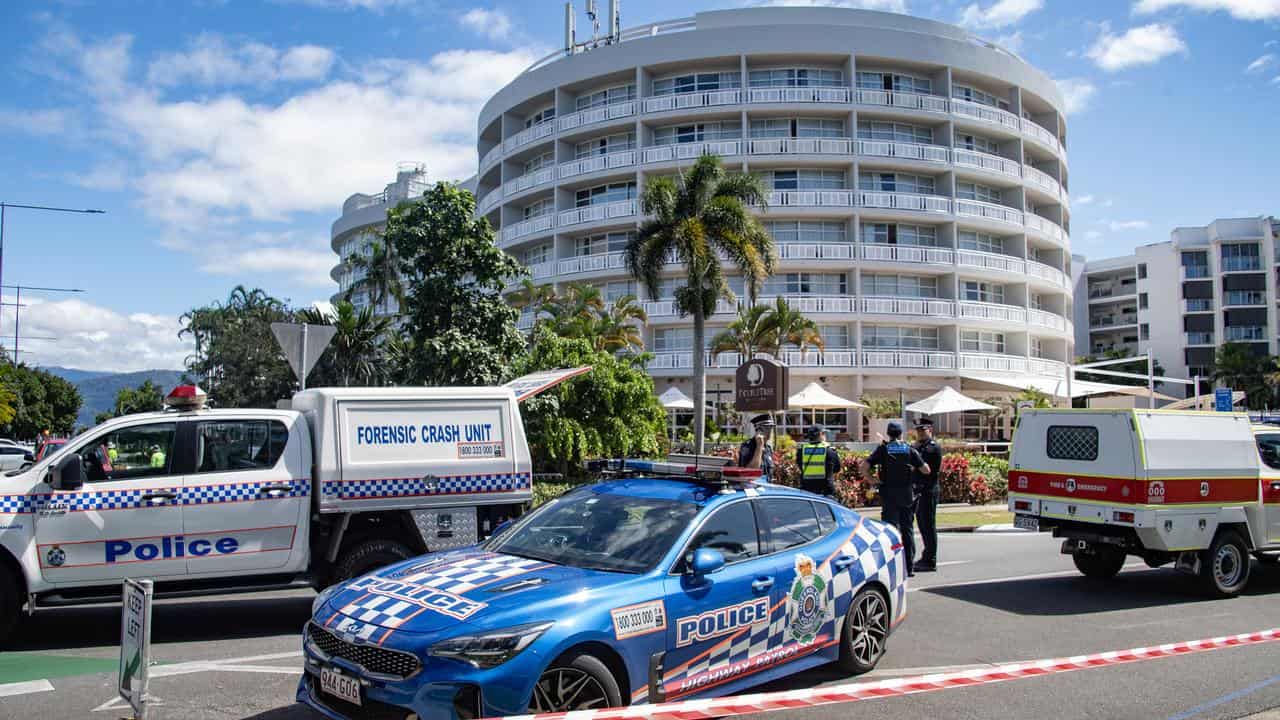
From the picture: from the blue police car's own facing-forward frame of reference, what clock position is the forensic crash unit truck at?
The forensic crash unit truck is roughly at 3 o'clock from the blue police car.

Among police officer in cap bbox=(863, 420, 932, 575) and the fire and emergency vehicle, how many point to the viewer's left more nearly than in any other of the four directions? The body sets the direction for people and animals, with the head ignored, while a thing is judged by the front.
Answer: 0

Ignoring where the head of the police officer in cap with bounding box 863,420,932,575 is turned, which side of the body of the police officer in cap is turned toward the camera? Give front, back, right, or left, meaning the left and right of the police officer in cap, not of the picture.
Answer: back

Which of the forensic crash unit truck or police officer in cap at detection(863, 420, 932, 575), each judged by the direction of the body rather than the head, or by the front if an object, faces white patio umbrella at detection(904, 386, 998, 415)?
the police officer in cap

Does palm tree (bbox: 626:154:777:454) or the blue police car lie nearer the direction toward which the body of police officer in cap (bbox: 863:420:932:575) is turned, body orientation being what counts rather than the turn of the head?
the palm tree

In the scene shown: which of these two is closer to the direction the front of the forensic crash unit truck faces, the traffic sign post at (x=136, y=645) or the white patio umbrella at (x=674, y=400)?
the traffic sign post

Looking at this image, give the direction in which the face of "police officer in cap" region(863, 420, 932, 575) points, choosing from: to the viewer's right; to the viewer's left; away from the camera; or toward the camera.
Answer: away from the camera

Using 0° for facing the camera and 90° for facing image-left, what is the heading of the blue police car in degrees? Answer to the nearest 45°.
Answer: approximately 45°

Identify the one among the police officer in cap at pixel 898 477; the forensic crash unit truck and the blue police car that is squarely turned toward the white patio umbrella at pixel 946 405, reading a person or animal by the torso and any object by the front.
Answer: the police officer in cap

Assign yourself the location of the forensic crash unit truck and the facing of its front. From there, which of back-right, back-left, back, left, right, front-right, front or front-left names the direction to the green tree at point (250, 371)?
right

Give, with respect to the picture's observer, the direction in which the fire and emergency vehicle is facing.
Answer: facing away from the viewer and to the right of the viewer

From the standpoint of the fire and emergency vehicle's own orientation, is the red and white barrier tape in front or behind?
behind

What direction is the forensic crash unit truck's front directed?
to the viewer's left

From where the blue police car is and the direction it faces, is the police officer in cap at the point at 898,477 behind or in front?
behind

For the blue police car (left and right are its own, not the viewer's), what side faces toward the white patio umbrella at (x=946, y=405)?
back

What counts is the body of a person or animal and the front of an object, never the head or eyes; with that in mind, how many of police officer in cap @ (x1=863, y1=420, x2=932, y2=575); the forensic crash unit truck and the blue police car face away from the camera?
1
